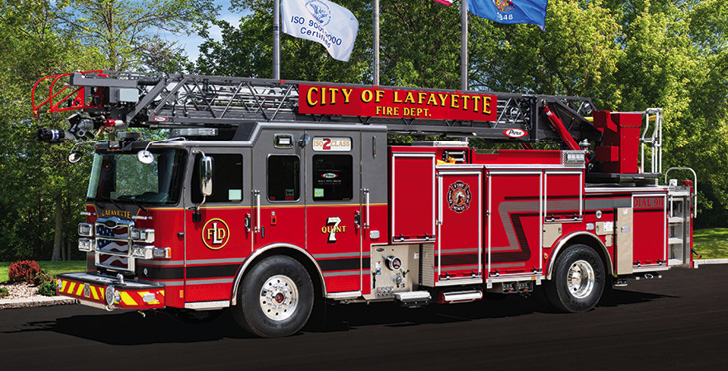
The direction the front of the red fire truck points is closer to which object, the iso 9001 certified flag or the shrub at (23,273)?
the shrub

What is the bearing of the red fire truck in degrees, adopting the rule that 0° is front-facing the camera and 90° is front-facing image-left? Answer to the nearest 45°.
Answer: approximately 45°

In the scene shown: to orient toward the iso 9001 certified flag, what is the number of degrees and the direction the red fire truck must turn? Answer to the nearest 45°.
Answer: approximately 135° to its right

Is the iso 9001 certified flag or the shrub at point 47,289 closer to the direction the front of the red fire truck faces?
the shrub

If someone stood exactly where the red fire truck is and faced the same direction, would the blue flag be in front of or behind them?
behind

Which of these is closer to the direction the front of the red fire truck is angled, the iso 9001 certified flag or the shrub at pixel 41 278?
the shrub

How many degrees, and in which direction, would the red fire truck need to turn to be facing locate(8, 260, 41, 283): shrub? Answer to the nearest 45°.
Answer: approximately 90° to its right
